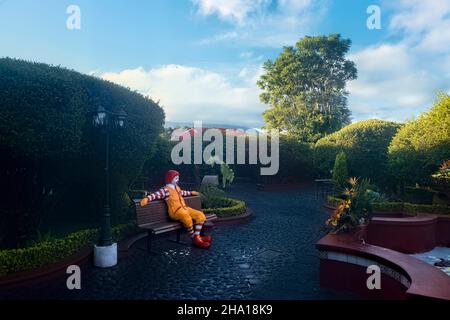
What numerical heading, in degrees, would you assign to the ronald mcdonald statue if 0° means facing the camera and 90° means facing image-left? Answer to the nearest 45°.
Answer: approximately 315°

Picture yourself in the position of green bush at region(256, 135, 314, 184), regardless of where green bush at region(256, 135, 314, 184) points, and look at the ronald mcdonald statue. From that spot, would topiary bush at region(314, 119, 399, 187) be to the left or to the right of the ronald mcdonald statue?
left

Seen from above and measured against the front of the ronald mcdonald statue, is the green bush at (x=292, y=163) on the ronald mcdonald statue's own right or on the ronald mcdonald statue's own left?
on the ronald mcdonald statue's own left

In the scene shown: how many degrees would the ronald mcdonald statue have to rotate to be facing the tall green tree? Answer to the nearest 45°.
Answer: approximately 90° to its left

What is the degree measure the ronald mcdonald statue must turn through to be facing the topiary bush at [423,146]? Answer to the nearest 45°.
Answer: approximately 45° to its left

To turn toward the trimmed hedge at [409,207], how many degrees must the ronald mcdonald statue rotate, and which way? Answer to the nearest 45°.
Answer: approximately 45° to its left

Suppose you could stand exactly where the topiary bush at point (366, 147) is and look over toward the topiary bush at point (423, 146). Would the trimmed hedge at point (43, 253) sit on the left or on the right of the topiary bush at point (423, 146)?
right

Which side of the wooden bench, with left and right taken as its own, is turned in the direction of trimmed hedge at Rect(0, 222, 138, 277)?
right

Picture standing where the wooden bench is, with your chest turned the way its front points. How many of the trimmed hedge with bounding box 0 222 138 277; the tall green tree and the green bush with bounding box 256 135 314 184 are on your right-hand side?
1

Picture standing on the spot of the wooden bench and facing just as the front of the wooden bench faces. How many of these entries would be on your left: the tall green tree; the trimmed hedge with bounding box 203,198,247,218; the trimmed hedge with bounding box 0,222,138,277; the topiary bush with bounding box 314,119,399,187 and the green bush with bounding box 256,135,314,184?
4
